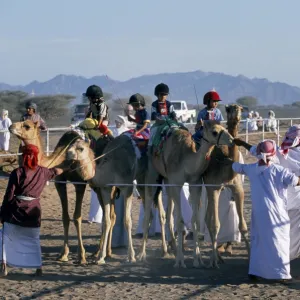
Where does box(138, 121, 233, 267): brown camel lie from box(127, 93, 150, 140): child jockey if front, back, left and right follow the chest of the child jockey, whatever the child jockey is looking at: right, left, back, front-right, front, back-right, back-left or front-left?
left

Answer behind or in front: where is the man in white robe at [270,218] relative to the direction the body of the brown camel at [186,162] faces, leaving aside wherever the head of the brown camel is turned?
in front

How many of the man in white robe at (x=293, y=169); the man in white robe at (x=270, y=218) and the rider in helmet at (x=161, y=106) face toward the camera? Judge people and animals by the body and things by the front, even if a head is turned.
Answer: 1

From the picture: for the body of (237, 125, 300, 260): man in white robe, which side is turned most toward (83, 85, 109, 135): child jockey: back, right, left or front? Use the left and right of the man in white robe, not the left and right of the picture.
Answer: front

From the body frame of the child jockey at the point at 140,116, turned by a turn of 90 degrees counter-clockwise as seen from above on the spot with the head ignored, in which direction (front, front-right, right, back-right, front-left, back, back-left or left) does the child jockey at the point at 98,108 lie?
back-right

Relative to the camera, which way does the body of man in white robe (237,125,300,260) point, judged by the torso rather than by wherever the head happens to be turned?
to the viewer's left

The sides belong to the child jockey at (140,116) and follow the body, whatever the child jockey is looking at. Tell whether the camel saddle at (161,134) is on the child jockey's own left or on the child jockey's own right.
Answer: on the child jockey's own left

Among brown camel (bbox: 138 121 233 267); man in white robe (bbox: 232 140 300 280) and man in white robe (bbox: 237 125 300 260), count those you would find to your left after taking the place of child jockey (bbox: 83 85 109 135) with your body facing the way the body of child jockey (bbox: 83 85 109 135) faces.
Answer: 3

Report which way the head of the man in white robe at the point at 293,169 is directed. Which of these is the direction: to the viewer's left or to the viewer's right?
to the viewer's left

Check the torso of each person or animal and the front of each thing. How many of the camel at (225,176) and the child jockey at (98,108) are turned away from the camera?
0

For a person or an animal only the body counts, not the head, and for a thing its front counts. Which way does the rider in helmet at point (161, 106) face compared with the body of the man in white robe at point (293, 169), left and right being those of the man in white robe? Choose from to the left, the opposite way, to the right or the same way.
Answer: to the left

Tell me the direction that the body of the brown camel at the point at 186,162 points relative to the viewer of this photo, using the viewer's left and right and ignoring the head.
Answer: facing the viewer and to the right of the viewer
